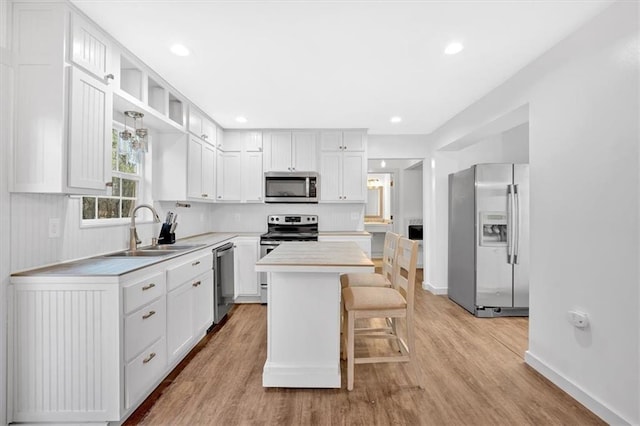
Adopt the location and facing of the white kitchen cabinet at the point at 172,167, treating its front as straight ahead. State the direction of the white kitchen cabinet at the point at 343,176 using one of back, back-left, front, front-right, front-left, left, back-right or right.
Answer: front-left

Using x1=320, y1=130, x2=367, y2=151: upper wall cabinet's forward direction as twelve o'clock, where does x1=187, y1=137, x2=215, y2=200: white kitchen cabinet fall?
The white kitchen cabinet is roughly at 2 o'clock from the upper wall cabinet.

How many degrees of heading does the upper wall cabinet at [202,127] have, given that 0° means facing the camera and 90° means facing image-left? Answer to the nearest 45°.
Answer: approximately 315°

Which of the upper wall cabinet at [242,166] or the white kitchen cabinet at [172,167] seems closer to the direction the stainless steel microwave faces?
the white kitchen cabinet

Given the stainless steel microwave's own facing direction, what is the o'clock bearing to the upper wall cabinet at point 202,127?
The upper wall cabinet is roughly at 2 o'clock from the stainless steel microwave.

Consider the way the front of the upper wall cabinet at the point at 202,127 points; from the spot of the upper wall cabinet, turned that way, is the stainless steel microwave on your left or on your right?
on your left

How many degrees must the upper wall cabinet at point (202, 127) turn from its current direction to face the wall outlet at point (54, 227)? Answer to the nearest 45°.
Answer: approximately 90° to its right

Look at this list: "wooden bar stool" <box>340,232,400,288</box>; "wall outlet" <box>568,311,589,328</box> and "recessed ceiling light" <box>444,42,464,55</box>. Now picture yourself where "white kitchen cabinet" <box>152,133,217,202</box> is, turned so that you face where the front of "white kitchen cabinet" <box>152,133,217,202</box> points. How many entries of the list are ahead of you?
3
